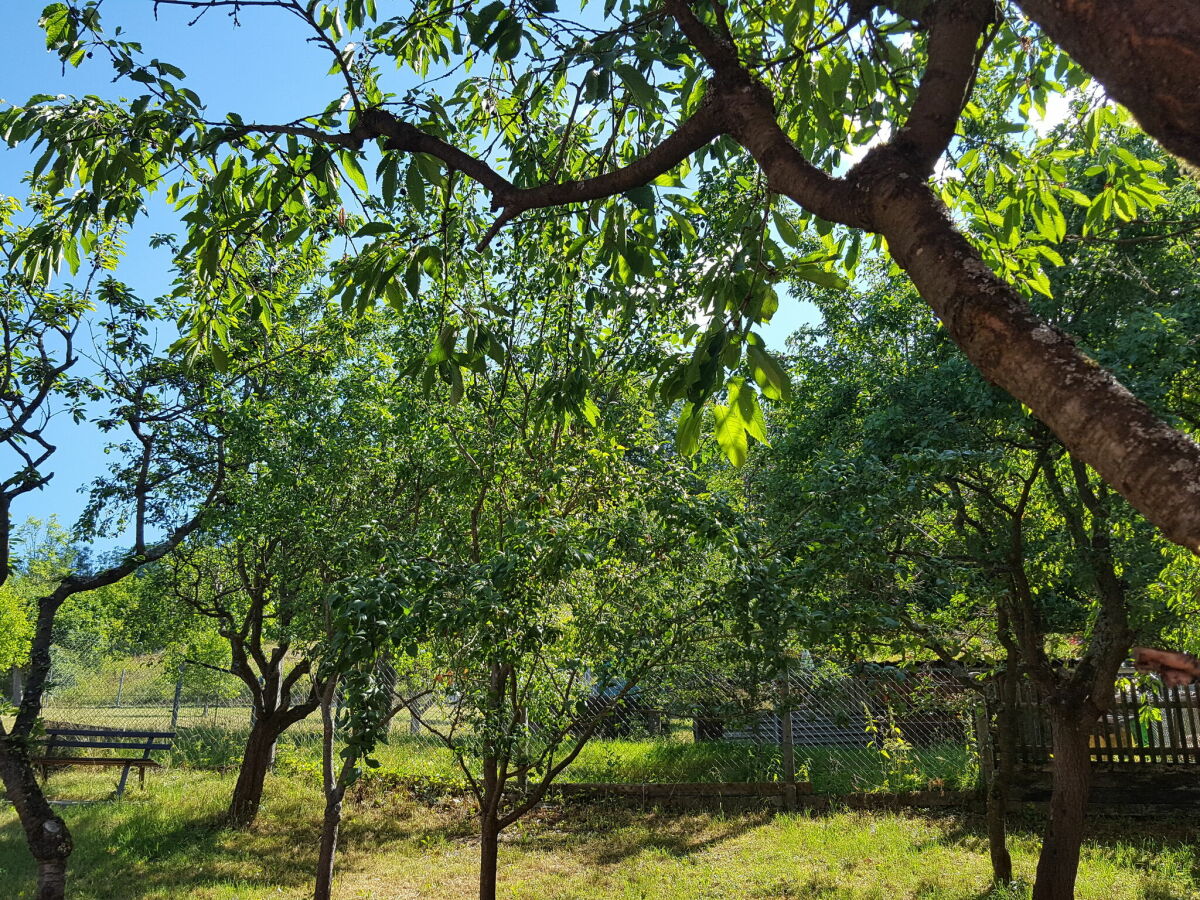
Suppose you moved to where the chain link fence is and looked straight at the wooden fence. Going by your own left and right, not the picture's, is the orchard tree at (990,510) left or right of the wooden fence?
right

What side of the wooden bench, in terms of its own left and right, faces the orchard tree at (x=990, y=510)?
left

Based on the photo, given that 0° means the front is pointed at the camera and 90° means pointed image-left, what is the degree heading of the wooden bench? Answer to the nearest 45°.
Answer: approximately 45°

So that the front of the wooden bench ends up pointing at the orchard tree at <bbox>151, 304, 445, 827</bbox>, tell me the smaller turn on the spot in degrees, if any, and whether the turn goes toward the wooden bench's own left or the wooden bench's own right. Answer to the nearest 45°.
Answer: approximately 45° to the wooden bench's own left
